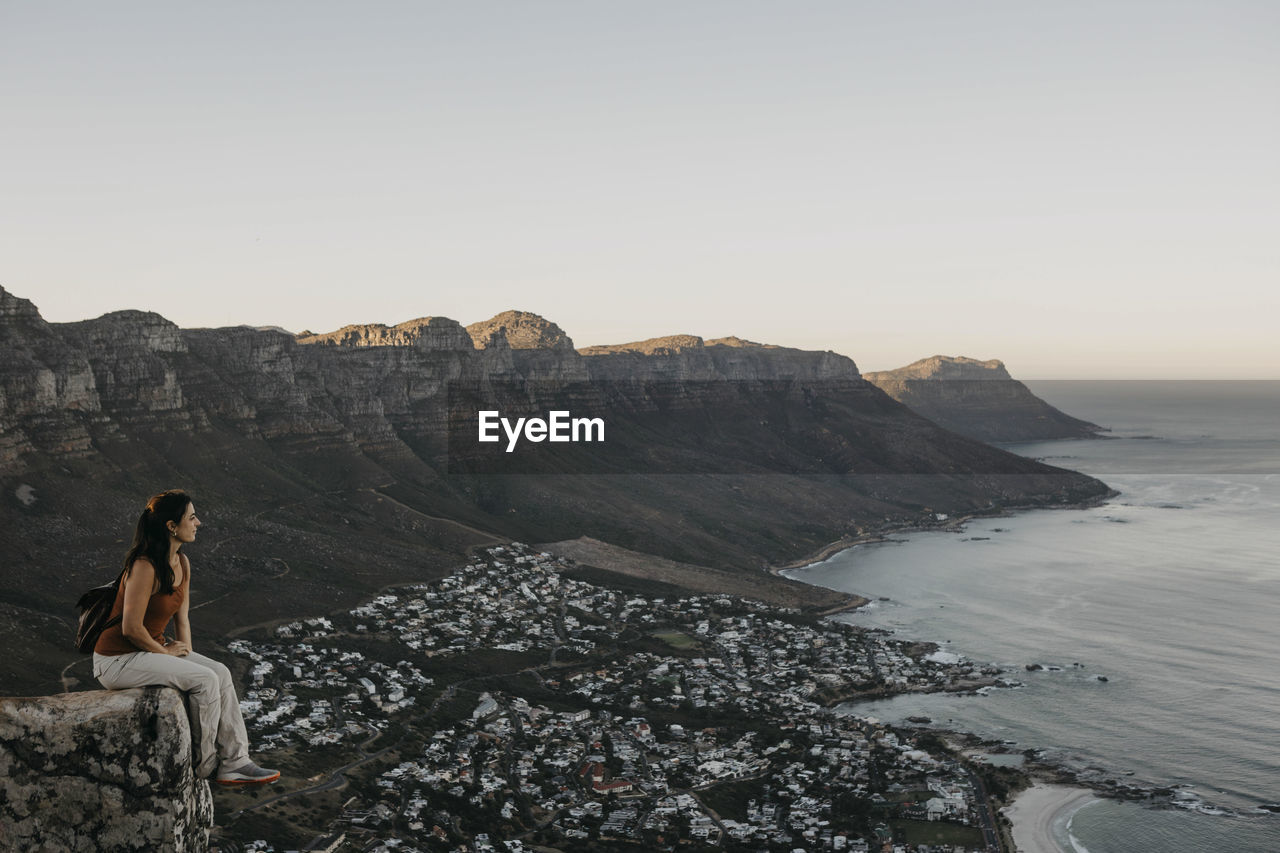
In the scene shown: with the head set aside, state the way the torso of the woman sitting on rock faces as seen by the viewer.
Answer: to the viewer's right

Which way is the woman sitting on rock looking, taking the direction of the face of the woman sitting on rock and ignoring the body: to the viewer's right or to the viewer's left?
to the viewer's right
